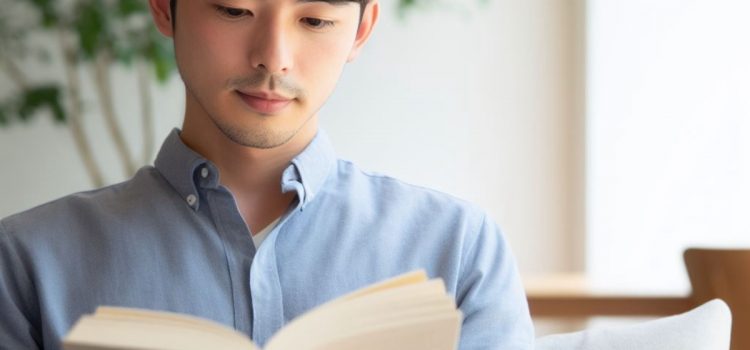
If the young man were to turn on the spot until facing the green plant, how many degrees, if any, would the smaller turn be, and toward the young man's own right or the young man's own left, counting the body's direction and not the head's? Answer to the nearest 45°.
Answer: approximately 180°

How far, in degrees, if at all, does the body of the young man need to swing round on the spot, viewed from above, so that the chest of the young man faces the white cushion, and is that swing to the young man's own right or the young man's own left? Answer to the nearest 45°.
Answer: approximately 90° to the young man's own left

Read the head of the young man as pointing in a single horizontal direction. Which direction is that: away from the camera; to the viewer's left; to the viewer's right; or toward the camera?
toward the camera

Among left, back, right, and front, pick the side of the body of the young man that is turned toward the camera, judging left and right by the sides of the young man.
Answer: front

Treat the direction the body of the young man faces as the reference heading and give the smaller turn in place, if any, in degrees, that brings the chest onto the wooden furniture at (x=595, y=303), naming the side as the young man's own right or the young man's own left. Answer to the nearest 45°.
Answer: approximately 135° to the young man's own left
